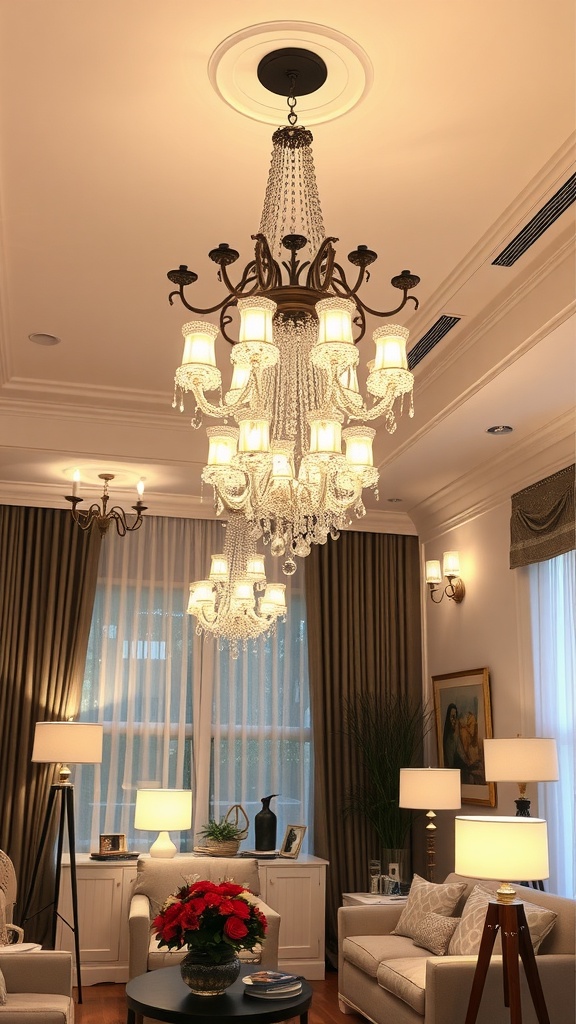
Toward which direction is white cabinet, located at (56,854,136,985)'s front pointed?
toward the camera

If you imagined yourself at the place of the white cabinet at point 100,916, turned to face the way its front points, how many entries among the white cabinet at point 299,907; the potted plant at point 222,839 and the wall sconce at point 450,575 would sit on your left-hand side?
3

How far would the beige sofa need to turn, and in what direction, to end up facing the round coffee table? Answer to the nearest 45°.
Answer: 0° — it already faces it

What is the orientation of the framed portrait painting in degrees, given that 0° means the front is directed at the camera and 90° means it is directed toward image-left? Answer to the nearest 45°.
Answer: approximately 45°

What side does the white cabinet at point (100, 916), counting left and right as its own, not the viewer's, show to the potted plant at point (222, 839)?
left

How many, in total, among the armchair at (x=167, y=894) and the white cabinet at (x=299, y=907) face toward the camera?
2

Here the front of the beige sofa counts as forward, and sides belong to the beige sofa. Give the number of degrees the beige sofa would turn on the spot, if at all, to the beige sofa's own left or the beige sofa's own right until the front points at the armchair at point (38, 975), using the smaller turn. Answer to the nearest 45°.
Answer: approximately 45° to the beige sofa's own right

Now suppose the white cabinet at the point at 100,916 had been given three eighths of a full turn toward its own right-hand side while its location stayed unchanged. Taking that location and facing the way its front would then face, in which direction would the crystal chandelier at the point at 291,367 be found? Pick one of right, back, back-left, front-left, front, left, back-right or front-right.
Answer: back-left

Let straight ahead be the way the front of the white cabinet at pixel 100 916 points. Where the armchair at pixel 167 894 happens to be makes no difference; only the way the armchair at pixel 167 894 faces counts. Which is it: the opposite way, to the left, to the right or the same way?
the same way

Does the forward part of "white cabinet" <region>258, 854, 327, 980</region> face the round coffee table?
yes

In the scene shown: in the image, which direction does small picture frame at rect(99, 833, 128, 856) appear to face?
toward the camera

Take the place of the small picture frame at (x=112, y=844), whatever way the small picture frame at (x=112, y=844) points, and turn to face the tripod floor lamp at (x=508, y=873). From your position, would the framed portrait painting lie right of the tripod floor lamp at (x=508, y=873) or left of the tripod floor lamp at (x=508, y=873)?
left

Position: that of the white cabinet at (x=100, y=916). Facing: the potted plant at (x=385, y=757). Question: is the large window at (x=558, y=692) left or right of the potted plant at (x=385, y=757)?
right

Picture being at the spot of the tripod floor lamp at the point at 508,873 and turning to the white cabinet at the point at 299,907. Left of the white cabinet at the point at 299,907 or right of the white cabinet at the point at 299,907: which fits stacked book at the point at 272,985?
left
